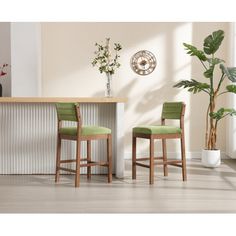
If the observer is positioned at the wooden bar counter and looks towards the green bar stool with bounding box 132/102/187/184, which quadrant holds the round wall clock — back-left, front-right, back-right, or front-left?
front-left

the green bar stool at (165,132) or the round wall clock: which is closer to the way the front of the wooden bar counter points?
the green bar stool

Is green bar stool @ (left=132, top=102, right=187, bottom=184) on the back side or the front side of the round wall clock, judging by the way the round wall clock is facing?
on the front side

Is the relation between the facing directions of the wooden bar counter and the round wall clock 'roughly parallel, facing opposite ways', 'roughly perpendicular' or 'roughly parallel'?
roughly parallel

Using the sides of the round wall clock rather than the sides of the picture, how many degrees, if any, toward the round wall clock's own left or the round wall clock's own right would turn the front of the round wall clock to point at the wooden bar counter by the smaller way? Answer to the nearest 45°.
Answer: approximately 45° to the round wall clock's own right

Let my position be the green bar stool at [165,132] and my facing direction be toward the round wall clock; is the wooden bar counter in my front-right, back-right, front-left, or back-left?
front-left

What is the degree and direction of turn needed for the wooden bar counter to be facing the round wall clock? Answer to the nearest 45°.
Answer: approximately 135° to its left

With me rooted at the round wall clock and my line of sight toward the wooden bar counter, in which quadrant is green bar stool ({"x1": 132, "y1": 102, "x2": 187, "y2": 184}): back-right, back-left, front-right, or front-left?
front-left

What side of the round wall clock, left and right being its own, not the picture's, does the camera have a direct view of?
front

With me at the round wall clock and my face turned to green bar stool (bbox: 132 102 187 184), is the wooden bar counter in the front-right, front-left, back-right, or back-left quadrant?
front-right

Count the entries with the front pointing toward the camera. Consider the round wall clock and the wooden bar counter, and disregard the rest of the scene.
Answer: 2

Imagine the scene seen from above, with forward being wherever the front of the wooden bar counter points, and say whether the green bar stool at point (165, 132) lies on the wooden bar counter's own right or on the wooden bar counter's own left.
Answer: on the wooden bar counter's own left

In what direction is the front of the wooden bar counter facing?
toward the camera
